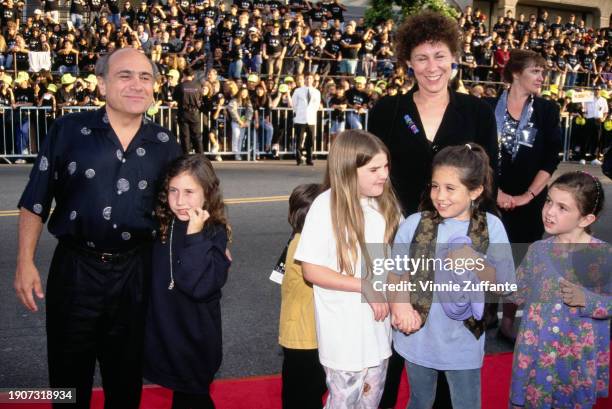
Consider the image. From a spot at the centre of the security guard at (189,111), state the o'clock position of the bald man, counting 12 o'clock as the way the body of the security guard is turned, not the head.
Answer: The bald man is roughly at 6 o'clock from the security guard.

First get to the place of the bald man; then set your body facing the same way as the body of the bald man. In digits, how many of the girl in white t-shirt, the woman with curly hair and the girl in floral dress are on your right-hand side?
0

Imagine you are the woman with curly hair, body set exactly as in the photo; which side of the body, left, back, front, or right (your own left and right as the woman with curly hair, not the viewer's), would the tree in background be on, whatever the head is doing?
back

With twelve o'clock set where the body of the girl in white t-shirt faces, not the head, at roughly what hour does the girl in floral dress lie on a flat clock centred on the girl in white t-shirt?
The girl in floral dress is roughly at 10 o'clock from the girl in white t-shirt.

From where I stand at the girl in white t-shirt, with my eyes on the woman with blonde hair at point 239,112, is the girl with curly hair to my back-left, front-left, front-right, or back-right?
front-left

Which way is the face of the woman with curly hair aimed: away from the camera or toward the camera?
toward the camera

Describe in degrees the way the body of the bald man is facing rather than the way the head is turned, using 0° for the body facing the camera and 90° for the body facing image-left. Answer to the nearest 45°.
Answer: approximately 0°

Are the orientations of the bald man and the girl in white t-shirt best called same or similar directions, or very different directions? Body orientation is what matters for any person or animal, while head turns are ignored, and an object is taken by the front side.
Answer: same or similar directions

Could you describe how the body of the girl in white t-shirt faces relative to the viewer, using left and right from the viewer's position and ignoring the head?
facing the viewer and to the right of the viewer

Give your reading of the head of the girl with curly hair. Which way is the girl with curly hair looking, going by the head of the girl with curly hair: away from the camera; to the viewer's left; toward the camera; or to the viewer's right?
toward the camera

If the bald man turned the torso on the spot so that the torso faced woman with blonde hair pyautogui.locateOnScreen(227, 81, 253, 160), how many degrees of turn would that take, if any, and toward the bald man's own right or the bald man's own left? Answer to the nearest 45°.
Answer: approximately 180°

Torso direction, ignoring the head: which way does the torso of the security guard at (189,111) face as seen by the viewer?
away from the camera

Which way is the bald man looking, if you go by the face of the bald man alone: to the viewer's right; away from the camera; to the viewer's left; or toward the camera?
toward the camera

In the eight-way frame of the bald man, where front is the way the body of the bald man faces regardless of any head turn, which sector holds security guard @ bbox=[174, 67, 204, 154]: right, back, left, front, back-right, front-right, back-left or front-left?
back

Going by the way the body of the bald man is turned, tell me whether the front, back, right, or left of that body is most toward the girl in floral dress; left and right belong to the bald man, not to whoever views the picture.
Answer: left

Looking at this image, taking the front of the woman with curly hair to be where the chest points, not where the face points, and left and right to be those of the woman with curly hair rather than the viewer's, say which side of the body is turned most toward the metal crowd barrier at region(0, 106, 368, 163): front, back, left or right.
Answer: back

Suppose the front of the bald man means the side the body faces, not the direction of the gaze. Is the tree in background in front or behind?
behind
